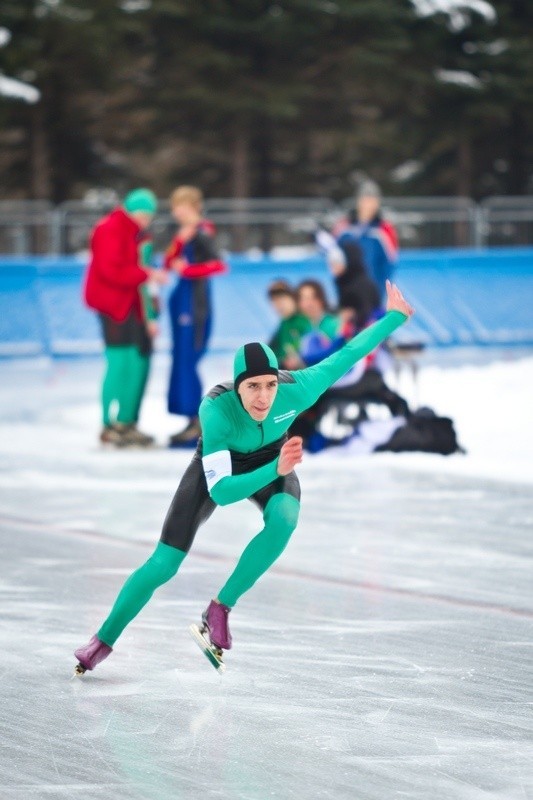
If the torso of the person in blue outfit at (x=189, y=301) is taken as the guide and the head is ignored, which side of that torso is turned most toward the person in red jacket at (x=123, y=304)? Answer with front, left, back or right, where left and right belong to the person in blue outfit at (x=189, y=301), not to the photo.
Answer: front

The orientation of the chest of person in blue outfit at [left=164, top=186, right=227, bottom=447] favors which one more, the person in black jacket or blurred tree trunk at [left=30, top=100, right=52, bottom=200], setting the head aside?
the blurred tree trunk

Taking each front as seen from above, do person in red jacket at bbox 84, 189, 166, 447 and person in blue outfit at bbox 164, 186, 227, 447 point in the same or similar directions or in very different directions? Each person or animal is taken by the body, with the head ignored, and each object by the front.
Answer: very different directions

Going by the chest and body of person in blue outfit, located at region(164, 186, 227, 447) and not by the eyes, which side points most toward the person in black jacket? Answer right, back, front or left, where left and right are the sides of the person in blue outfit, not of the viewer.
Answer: back

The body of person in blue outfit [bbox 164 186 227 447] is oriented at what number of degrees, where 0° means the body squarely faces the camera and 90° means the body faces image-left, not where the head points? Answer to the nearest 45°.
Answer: approximately 90°

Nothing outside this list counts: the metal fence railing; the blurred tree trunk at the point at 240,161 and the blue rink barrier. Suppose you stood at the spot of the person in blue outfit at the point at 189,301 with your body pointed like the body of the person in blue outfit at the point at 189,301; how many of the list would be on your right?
3
